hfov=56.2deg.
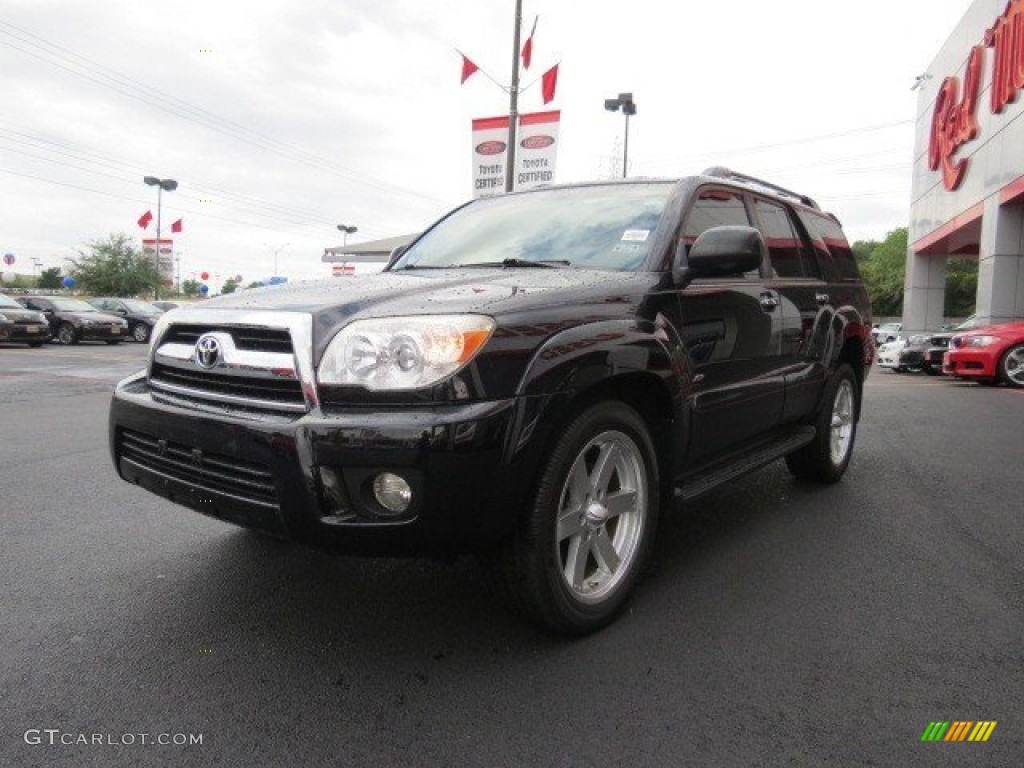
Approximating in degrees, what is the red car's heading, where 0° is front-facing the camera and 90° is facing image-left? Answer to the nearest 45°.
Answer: approximately 45°

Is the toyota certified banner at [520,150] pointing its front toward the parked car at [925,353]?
no

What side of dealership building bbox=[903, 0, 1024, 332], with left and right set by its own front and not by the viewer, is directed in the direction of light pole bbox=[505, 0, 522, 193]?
front

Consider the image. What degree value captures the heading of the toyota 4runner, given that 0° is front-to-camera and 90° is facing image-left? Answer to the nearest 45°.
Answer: approximately 45°

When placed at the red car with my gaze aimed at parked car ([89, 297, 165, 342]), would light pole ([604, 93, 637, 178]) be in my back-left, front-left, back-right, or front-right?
front-right

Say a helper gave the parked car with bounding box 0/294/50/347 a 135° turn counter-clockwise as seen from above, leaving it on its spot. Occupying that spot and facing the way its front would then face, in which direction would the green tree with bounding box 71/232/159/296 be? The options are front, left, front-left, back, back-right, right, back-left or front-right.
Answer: front

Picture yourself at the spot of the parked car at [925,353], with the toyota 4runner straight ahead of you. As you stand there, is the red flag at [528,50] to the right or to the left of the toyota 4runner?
right

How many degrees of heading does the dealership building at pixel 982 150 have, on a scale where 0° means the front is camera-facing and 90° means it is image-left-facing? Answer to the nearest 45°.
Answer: approximately 45°

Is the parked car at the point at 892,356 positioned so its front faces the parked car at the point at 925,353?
no

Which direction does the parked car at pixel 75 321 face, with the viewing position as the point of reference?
facing the viewer and to the right of the viewer

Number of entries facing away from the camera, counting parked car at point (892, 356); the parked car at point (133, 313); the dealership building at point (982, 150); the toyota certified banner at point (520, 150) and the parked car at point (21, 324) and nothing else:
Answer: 0

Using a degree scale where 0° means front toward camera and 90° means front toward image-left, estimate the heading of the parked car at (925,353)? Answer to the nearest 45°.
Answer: approximately 45°

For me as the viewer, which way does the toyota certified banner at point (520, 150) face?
facing the viewer

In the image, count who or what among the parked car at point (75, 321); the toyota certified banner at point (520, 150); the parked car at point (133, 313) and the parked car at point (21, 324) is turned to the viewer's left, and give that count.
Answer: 0

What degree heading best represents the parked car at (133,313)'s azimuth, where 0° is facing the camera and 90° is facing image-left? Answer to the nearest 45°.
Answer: approximately 315°

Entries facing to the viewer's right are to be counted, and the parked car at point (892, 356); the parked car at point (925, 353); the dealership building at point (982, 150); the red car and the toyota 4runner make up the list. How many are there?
0
